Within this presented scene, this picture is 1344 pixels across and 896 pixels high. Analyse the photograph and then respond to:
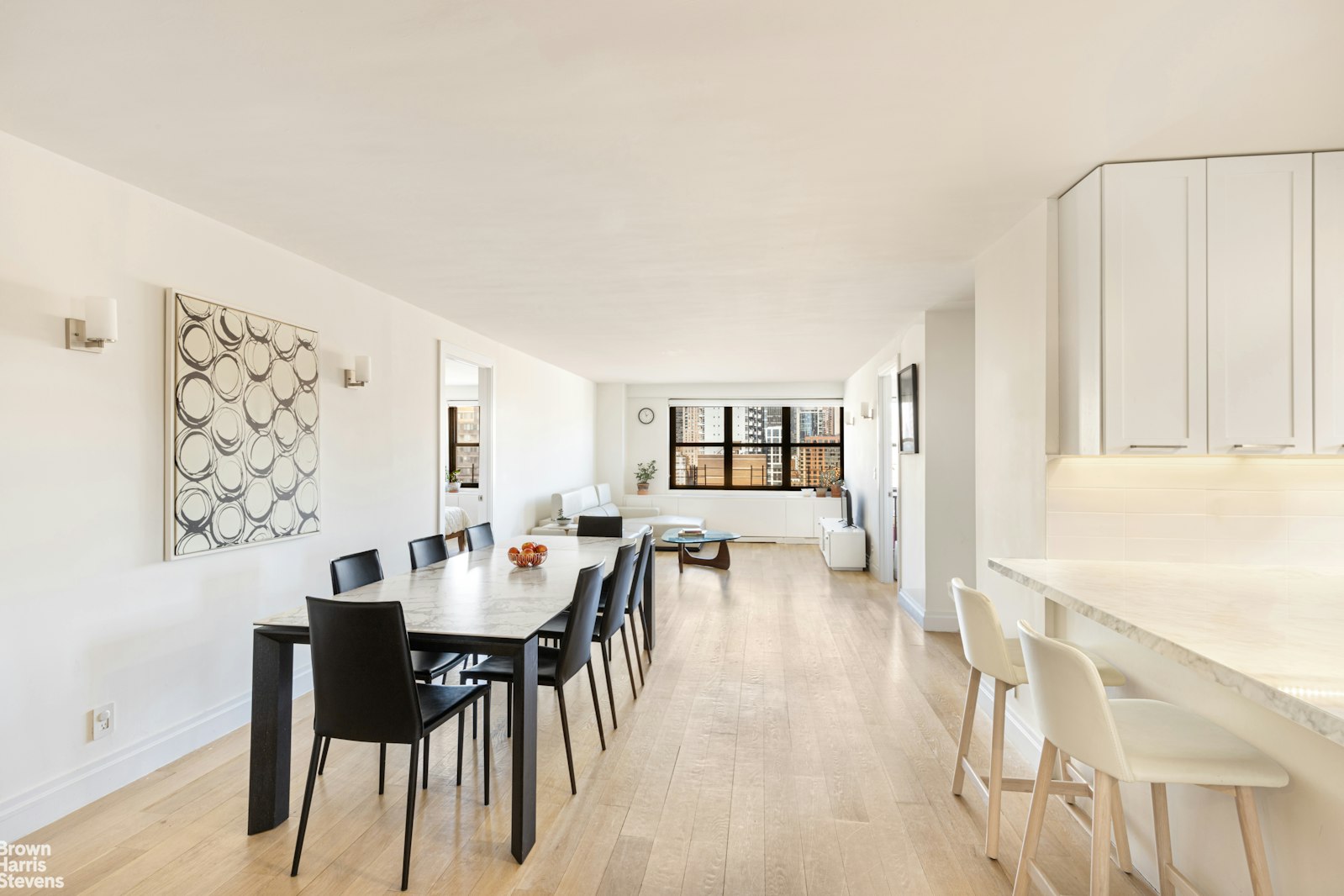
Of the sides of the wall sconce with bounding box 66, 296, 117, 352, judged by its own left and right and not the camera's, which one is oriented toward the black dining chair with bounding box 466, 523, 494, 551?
left

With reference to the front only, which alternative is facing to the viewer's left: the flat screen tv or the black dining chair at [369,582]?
the flat screen tv

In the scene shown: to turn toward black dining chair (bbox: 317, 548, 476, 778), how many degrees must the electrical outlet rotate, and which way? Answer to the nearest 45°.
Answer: approximately 45° to its left

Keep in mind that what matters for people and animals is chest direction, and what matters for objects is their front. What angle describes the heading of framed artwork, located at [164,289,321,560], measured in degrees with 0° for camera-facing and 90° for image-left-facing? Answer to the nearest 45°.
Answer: approximately 315°

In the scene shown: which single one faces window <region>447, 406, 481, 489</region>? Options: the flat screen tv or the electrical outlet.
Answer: the flat screen tv

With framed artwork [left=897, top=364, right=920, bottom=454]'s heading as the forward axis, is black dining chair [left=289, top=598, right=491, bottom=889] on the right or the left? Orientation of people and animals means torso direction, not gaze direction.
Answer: on its left

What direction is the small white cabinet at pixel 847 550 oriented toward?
to the viewer's left

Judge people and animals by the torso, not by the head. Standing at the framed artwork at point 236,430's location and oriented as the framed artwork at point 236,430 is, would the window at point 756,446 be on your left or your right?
on your left

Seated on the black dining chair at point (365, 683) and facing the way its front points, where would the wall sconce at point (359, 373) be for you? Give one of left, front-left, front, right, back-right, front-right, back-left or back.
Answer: front-left

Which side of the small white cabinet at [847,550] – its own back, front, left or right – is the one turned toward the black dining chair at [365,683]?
left

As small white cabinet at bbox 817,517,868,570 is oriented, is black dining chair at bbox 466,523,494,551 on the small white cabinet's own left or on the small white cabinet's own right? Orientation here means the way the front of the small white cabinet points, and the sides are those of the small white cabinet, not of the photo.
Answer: on the small white cabinet's own left

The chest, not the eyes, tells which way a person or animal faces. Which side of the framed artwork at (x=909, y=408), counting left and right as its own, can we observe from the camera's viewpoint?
left

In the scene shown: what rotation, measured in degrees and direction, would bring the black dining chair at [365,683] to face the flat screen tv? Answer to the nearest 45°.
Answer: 0° — it already faces it

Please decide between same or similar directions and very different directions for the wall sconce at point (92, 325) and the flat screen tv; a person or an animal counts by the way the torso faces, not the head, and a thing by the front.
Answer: very different directions
